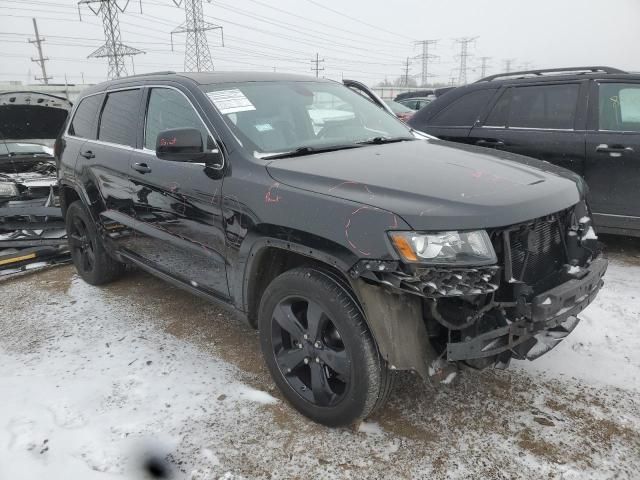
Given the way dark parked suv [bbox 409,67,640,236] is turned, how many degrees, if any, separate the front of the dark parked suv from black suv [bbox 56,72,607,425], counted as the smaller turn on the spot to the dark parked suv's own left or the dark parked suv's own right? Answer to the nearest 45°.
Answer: approximately 90° to the dark parked suv's own right

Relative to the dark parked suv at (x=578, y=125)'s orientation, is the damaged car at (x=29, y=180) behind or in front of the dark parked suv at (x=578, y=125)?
behind

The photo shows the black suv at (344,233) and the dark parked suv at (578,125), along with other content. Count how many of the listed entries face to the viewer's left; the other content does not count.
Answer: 0

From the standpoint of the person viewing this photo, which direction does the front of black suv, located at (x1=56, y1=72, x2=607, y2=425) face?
facing the viewer and to the right of the viewer

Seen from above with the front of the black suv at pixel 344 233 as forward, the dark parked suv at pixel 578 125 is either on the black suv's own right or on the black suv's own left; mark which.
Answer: on the black suv's own left

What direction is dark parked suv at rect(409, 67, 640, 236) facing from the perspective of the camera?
to the viewer's right

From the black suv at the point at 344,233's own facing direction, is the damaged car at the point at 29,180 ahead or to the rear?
to the rear
